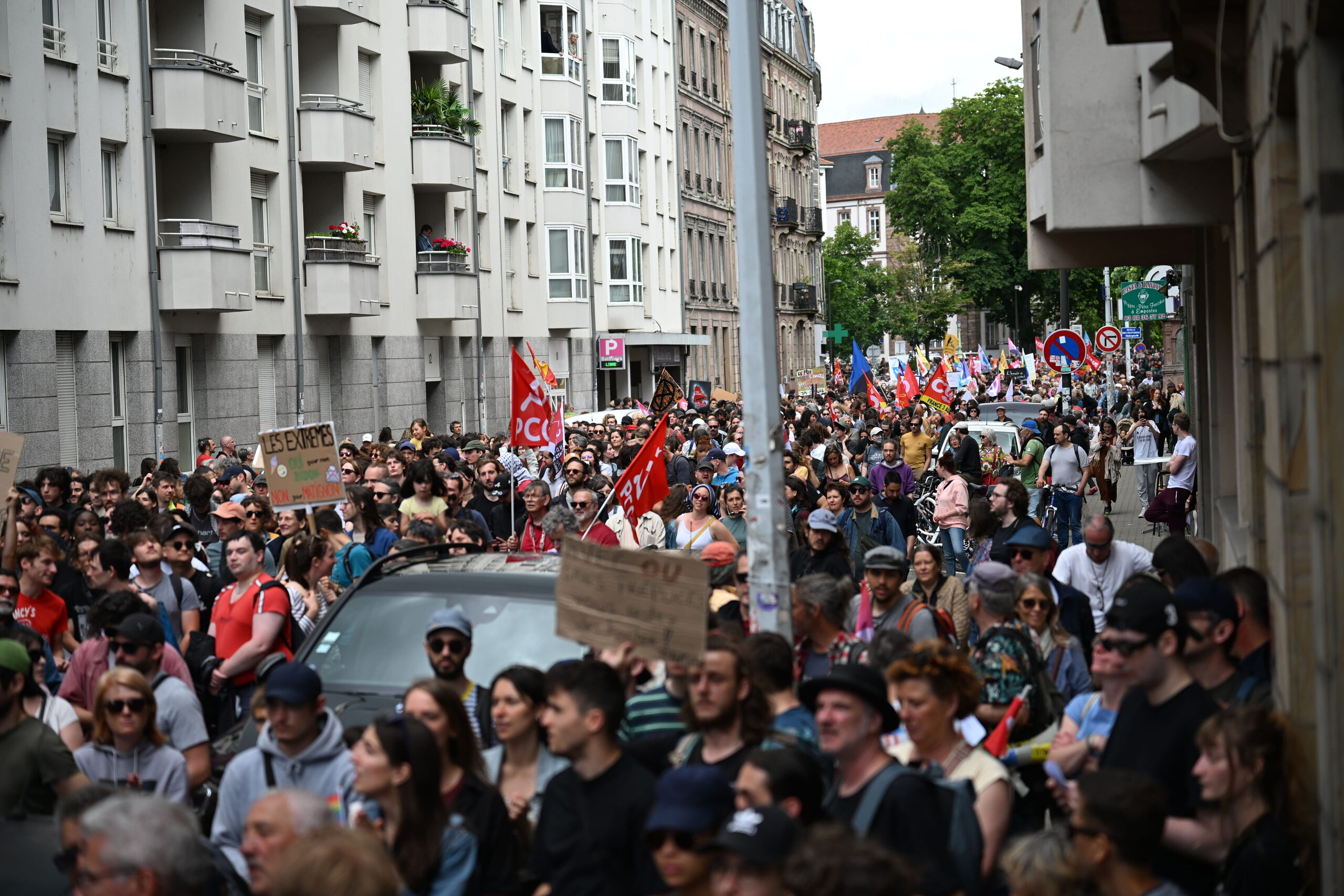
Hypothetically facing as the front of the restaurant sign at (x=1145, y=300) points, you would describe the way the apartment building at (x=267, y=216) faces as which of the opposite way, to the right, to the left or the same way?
to the left

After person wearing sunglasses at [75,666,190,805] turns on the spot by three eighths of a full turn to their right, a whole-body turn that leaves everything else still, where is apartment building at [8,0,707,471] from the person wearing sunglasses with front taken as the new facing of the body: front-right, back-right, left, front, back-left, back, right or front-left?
front-right

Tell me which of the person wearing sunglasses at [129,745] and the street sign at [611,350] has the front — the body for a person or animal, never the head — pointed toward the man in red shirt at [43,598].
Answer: the street sign

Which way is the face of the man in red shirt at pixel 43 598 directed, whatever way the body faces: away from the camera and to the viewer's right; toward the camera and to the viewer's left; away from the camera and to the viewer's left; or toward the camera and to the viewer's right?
toward the camera and to the viewer's right

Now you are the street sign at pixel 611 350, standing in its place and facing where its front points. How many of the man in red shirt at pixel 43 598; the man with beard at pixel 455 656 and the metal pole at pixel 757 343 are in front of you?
3

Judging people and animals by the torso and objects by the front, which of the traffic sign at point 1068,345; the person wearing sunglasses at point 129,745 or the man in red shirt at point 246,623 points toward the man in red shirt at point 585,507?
the traffic sign

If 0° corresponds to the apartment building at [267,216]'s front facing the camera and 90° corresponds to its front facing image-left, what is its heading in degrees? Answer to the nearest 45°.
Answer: approximately 315°

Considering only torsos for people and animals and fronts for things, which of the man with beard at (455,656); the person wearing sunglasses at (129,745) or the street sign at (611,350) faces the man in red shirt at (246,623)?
the street sign

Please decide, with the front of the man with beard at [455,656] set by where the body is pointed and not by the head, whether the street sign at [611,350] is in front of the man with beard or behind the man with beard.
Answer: behind

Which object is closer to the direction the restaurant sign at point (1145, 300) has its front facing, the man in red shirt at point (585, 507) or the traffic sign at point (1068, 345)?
the man in red shirt

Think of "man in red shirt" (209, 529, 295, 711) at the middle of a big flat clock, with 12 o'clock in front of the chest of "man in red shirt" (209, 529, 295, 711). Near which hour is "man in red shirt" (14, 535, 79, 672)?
"man in red shirt" (14, 535, 79, 672) is roughly at 3 o'clock from "man in red shirt" (209, 529, 295, 711).
